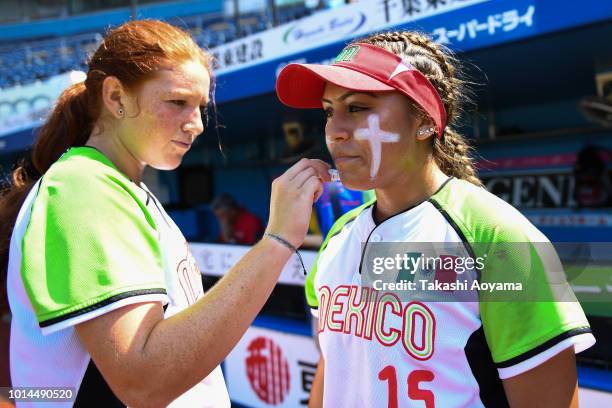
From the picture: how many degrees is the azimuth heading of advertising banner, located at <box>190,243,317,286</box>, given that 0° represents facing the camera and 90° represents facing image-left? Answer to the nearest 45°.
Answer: approximately 0°

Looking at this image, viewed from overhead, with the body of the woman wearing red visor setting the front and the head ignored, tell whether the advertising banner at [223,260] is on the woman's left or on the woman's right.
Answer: on the woman's right

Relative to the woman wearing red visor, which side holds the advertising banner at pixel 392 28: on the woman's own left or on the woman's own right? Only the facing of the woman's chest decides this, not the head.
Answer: on the woman's own right

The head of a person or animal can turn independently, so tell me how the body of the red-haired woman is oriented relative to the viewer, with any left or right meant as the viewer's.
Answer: facing to the right of the viewer

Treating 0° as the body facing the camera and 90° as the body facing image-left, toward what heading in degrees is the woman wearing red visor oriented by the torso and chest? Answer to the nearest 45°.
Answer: approximately 45°
